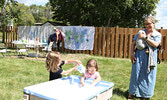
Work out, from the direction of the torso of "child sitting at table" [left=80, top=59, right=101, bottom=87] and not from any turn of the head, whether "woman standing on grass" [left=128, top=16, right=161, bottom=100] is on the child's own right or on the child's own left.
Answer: on the child's own left

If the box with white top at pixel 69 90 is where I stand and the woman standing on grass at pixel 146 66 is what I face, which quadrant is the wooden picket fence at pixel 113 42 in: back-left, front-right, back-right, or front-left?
front-left

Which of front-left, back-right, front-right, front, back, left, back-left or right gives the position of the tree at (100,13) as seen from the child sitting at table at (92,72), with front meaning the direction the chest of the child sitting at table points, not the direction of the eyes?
back

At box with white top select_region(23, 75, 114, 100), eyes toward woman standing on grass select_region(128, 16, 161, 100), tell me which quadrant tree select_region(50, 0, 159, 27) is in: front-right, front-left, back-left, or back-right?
front-left

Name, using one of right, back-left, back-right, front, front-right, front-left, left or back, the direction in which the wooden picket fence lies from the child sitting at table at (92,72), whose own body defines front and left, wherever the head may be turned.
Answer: back

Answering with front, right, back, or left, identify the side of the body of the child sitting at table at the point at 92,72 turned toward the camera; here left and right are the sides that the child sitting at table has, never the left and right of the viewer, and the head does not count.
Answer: front
